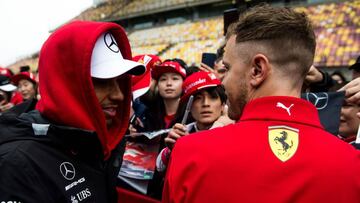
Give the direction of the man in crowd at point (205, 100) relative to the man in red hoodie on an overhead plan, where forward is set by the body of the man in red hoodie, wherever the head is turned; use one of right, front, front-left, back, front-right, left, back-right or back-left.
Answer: left

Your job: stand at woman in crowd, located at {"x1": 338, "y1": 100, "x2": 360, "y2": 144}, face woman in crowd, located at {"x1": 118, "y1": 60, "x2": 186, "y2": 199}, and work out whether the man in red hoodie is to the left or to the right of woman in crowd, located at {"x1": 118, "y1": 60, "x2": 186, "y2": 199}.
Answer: left

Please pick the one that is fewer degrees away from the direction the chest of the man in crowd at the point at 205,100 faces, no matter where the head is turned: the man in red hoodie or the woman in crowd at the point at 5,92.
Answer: the man in red hoodie

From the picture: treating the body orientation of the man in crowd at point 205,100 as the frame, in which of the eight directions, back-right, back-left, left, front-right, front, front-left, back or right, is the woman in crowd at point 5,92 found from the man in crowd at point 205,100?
back-right

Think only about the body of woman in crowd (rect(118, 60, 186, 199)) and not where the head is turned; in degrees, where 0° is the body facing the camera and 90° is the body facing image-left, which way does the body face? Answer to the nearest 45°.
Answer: approximately 0°

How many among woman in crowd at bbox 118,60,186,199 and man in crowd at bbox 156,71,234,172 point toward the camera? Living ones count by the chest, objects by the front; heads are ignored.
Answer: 2

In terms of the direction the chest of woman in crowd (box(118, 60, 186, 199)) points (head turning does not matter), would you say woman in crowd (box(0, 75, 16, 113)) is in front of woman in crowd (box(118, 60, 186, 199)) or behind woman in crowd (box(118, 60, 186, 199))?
behind

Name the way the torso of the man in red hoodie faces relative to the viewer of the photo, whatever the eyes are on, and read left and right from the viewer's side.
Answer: facing the viewer and to the right of the viewer

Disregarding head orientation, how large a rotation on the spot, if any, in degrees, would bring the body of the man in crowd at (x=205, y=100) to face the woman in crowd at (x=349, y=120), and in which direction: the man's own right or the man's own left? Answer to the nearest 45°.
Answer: approximately 90° to the man's own left

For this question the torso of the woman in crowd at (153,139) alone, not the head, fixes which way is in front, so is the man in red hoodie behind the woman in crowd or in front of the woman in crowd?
in front

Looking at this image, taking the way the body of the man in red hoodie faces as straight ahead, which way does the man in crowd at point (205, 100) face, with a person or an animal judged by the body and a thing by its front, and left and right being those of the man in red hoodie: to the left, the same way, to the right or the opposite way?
to the right

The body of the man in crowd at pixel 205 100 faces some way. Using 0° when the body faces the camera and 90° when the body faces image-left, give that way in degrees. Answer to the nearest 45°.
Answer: approximately 0°
